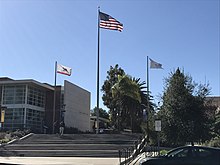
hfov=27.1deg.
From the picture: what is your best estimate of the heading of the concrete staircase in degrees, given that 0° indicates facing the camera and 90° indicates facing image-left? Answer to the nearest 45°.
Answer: approximately 0°

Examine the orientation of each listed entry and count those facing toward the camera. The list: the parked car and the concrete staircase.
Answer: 1

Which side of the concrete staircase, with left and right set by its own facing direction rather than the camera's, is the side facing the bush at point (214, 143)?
left

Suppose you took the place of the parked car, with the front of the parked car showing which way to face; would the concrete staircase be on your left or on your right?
on your right

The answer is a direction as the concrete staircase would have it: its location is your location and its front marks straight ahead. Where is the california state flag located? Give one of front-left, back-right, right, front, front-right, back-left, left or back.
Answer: back

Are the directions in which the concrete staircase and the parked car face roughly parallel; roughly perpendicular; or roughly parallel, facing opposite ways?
roughly perpendicular

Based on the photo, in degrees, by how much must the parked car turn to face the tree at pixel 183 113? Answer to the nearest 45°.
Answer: approximately 90° to its right

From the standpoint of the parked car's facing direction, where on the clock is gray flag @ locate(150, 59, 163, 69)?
The gray flag is roughly at 3 o'clock from the parked car.

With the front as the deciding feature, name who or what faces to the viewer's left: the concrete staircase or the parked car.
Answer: the parked car
